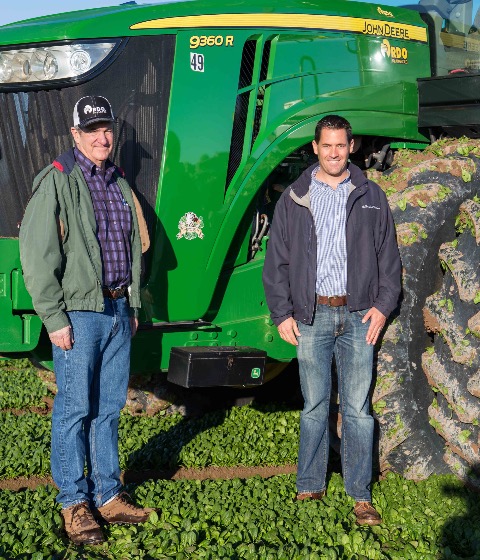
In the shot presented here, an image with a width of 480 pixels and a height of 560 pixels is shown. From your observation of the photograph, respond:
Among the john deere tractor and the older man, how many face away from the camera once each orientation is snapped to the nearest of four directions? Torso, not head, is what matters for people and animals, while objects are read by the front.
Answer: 0

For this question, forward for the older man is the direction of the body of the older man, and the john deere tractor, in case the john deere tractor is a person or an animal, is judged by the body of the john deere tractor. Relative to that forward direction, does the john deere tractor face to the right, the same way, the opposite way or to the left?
to the right

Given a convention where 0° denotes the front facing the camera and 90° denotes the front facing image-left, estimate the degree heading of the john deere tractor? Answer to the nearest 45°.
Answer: approximately 45°

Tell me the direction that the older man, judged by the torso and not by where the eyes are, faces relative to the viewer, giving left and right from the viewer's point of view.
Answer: facing the viewer and to the right of the viewer
